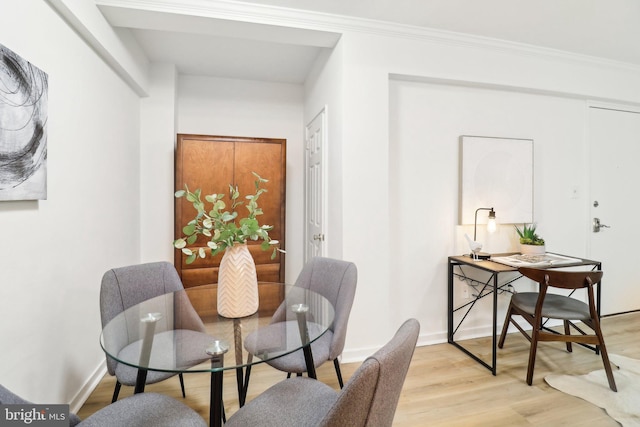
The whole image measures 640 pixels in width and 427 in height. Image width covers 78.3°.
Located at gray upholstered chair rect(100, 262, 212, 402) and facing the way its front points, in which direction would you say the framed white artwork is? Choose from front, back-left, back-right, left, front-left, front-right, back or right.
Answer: front-left

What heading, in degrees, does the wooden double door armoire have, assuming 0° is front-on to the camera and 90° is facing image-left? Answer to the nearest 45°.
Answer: approximately 0°

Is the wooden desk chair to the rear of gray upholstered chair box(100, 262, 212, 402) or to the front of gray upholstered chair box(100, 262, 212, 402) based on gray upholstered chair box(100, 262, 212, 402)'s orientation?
to the front

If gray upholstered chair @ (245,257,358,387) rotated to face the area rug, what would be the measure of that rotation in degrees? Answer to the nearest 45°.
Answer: approximately 135° to its left

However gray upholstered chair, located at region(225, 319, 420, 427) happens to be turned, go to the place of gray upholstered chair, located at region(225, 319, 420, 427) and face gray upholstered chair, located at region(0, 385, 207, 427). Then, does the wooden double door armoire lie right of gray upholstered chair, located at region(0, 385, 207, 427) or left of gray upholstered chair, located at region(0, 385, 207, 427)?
right

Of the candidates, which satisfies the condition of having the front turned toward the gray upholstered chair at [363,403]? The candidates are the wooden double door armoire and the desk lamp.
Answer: the wooden double door armoire

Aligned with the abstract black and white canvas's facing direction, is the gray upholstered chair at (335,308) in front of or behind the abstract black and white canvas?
in front

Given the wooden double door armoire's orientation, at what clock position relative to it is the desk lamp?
The desk lamp is roughly at 10 o'clock from the wooden double door armoire.

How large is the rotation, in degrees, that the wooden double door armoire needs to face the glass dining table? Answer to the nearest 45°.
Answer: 0° — it already faces it

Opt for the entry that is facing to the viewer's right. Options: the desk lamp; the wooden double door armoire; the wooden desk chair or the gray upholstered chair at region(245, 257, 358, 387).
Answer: the desk lamp

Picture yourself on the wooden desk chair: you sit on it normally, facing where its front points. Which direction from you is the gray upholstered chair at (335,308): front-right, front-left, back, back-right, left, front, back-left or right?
left

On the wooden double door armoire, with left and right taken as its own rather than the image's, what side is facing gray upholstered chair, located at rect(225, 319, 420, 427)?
front

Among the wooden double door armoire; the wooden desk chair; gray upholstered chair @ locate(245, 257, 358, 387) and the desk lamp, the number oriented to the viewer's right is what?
1

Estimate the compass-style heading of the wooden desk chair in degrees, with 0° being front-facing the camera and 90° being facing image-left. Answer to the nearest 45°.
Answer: approximately 135°
